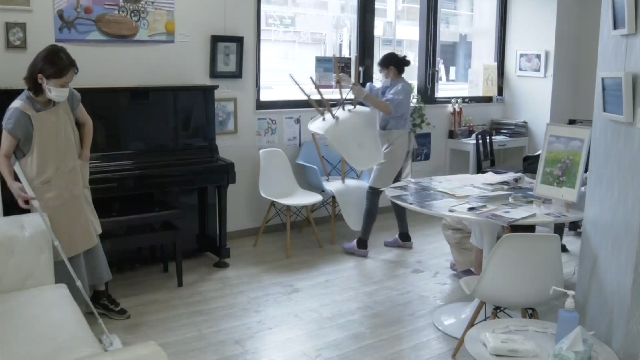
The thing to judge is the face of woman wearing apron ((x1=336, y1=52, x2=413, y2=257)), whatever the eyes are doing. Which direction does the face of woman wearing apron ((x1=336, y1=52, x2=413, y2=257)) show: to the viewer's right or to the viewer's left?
to the viewer's left

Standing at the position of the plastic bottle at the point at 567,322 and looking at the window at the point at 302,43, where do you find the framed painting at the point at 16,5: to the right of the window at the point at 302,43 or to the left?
left

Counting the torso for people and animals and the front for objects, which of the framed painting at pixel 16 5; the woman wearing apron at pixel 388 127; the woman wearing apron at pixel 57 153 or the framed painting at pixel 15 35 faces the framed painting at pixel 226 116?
the woman wearing apron at pixel 388 127

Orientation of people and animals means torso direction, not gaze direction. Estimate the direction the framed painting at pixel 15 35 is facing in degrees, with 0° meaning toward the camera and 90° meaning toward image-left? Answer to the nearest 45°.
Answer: approximately 0°

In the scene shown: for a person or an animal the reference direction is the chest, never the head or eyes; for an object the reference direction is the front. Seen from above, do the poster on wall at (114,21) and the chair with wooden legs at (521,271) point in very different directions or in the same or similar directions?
very different directions

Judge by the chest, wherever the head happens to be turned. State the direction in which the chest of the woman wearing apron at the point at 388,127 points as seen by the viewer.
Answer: to the viewer's left

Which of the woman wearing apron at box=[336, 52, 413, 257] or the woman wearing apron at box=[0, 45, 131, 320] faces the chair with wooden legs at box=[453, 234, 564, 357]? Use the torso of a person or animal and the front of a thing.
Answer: the woman wearing apron at box=[0, 45, 131, 320]

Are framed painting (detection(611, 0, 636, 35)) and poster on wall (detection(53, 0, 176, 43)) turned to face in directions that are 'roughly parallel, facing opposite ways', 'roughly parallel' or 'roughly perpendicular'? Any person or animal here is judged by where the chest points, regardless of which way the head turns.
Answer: roughly perpendicular

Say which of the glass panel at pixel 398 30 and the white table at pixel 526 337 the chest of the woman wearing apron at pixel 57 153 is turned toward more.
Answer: the white table

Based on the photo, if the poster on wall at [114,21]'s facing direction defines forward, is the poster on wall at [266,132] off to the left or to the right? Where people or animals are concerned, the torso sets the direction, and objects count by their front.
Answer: on its left
